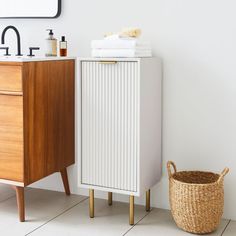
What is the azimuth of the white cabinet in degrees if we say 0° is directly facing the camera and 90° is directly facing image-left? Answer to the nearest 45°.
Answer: approximately 45°

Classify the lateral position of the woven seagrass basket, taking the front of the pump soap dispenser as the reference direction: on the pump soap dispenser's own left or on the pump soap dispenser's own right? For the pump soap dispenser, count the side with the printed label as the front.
on the pump soap dispenser's own left

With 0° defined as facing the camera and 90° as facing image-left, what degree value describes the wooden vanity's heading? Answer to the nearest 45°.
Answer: approximately 45°

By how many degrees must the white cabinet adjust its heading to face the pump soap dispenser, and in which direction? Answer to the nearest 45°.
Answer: approximately 90° to its right

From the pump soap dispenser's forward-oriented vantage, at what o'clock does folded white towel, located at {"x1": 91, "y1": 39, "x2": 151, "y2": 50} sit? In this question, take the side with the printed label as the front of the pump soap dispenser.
The folded white towel is roughly at 9 o'clock from the pump soap dispenser.

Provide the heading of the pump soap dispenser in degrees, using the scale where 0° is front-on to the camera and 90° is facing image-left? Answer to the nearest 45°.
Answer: approximately 45°
